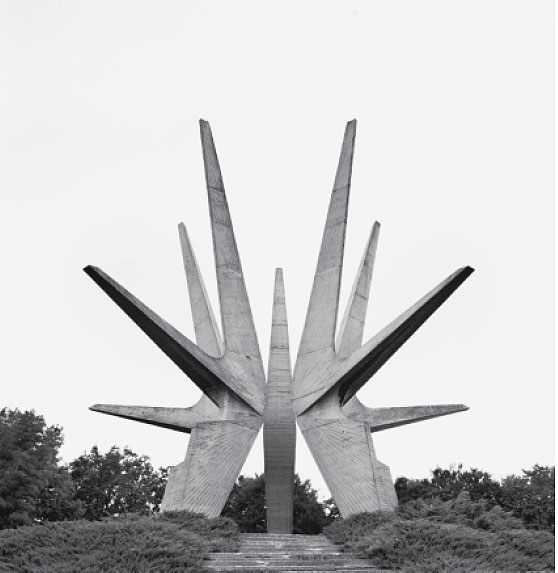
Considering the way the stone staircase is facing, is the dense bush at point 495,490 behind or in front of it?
behind

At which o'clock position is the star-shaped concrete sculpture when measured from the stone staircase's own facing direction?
The star-shaped concrete sculpture is roughly at 6 o'clock from the stone staircase.

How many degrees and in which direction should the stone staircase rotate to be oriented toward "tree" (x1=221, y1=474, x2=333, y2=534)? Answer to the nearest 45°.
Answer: approximately 180°

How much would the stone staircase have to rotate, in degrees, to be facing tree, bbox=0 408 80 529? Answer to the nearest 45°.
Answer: approximately 135° to its right

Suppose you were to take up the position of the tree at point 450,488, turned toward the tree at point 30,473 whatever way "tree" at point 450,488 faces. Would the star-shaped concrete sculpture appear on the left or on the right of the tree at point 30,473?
left

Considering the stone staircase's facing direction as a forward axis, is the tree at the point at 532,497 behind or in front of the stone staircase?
behind

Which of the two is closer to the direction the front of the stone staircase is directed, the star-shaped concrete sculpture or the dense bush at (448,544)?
the dense bush

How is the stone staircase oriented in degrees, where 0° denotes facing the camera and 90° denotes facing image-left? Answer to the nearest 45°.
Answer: approximately 0°

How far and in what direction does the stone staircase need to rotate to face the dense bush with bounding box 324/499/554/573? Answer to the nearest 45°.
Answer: approximately 90° to its left

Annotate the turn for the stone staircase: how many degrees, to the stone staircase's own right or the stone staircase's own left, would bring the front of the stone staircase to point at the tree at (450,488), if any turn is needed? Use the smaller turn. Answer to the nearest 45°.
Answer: approximately 180°
